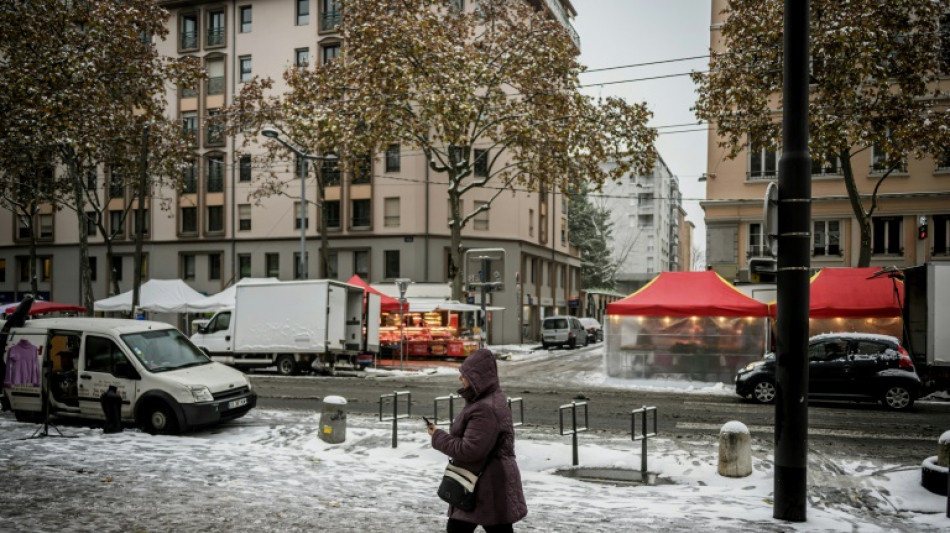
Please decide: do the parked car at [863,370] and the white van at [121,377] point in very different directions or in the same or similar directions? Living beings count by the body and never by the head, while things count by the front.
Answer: very different directions

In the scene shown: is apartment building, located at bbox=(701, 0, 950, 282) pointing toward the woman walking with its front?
yes

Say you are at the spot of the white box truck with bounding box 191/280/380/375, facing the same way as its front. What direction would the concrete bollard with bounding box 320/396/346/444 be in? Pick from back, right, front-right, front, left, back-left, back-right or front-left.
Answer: back-left

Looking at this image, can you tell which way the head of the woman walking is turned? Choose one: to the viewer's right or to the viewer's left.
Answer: to the viewer's left

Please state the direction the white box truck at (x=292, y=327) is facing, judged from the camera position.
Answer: facing away from the viewer and to the left of the viewer

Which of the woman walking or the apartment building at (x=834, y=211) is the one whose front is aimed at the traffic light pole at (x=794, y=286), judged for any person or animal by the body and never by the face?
the apartment building

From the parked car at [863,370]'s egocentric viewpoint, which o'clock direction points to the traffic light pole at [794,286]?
The traffic light pole is roughly at 9 o'clock from the parked car.

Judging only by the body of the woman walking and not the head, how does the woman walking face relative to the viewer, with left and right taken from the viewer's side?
facing to the left of the viewer

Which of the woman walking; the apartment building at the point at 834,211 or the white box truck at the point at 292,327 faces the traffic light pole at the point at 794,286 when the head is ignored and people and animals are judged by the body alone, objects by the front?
the apartment building

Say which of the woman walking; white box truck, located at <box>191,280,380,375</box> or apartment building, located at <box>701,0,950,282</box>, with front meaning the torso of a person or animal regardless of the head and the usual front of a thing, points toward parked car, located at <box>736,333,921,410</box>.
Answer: the apartment building

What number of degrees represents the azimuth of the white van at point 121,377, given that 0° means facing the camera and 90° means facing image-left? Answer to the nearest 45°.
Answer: approximately 315°
